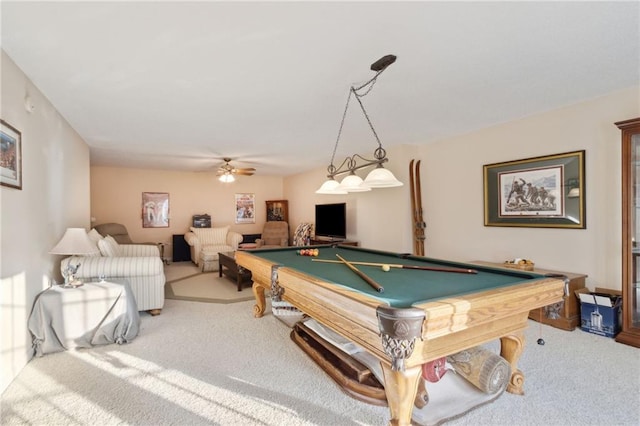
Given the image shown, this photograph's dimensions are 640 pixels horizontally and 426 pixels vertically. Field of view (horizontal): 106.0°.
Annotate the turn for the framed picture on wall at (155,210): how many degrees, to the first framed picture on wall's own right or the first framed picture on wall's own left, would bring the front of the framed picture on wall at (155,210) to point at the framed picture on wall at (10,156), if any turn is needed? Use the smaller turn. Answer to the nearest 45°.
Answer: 0° — it already faces it

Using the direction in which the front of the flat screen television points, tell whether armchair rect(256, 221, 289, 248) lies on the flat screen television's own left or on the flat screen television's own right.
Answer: on the flat screen television's own right

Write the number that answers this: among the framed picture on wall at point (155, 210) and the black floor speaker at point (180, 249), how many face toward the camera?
2

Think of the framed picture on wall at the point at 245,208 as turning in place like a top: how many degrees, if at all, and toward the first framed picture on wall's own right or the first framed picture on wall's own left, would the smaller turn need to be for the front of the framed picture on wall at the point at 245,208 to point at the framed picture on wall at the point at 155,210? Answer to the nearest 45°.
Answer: approximately 90° to the first framed picture on wall's own right

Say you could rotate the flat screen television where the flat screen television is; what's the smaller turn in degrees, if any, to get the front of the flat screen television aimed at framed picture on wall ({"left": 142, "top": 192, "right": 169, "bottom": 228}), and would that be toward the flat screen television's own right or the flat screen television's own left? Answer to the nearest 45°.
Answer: approximately 45° to the flat screen television's own right

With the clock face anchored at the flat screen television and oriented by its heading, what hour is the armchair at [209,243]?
The armchair is roughly at 2 o'clock from the flat screen television.

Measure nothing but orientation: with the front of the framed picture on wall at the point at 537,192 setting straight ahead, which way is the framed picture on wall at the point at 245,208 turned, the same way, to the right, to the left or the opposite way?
to the left

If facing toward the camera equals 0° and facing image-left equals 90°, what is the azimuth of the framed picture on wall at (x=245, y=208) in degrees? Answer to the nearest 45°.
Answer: approximately 0°

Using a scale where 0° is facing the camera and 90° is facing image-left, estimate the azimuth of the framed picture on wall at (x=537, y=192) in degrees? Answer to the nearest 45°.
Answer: approximately 45°

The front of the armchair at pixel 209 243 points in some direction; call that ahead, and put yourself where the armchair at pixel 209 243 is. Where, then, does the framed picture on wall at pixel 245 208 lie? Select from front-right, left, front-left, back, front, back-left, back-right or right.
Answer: back-left
